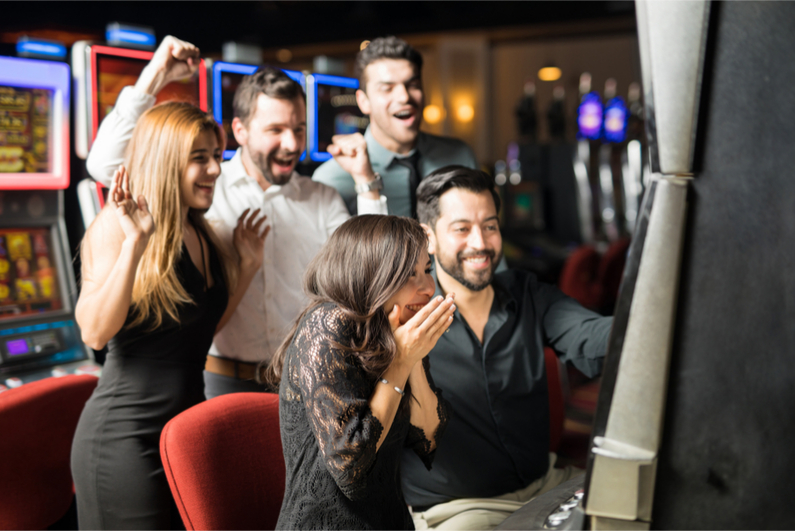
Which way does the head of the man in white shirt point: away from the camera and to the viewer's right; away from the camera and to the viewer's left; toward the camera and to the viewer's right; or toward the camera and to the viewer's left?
toward the camera and to the viewer's right

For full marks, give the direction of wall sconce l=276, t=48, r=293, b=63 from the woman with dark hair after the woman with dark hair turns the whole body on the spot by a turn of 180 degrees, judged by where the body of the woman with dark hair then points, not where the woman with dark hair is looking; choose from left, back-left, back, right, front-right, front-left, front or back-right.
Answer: right

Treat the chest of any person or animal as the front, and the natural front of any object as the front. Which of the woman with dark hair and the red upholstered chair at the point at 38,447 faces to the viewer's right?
the woman with dark hair

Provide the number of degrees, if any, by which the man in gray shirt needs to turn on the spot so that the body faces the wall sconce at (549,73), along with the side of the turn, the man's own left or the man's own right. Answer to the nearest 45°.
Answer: approximately 135° to the man's own left

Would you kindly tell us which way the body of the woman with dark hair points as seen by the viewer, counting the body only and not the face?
to the viewer's right

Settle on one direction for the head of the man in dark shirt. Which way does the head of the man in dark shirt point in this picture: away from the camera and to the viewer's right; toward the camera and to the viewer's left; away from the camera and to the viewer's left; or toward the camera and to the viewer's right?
toward the camera and to the viewer's right

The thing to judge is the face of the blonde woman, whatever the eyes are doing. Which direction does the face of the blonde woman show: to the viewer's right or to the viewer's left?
to the viewer's right

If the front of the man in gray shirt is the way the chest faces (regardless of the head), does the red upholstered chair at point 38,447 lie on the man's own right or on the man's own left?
on the man's own right

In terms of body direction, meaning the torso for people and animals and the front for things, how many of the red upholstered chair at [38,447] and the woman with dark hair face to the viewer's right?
1

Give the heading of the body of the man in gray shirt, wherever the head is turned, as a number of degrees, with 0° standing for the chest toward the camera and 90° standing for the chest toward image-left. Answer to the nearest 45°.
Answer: approximately 315°

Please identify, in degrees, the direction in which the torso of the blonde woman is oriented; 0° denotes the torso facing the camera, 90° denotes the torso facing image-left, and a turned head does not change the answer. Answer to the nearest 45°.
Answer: approximately 315°
